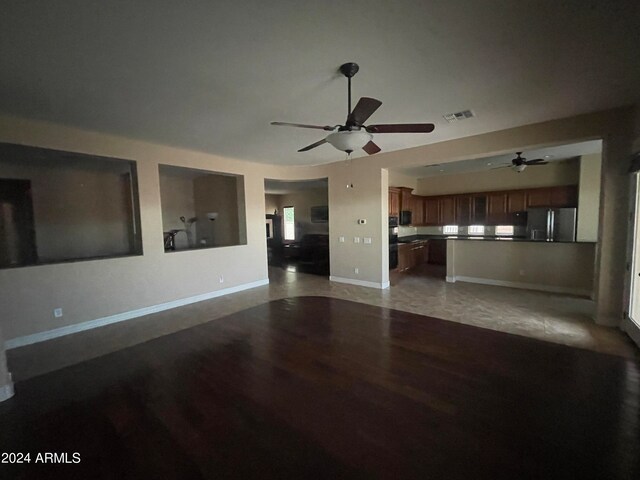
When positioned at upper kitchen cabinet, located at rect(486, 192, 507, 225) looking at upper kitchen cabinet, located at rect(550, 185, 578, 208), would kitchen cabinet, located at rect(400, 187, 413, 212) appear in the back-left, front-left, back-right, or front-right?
back-right

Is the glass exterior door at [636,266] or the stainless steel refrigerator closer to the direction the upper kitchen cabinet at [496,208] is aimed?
the glass exterior door

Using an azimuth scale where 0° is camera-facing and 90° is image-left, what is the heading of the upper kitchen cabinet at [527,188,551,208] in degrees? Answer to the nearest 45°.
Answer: approximately 0°

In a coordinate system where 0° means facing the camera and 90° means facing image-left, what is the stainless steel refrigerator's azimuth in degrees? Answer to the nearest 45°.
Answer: approximately 0°

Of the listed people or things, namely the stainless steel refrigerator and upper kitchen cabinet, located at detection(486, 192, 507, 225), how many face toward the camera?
2

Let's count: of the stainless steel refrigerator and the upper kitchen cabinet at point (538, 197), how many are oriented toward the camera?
2

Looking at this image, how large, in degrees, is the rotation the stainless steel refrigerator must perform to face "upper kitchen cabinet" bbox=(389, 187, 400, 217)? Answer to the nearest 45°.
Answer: approximately 45° to its right
